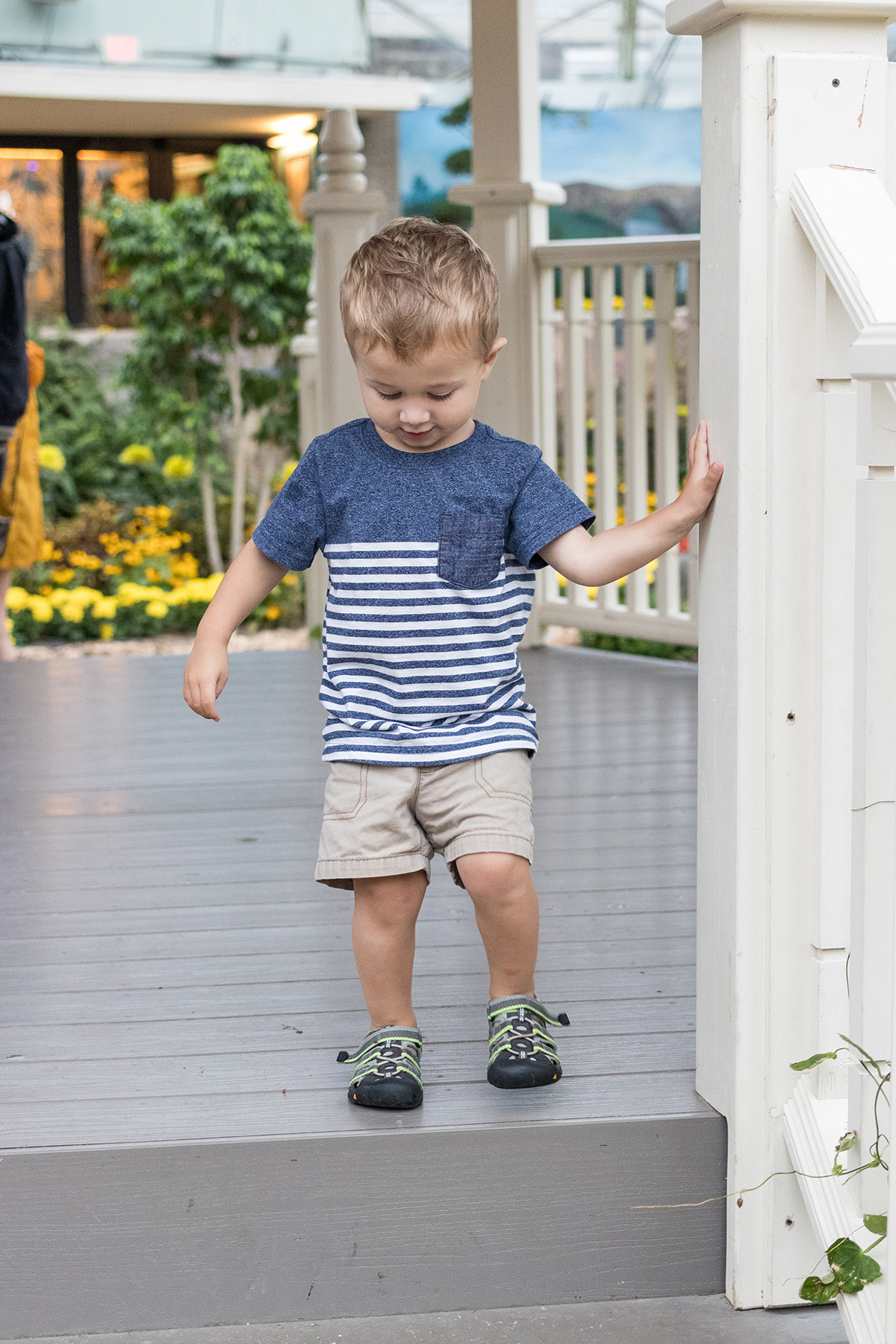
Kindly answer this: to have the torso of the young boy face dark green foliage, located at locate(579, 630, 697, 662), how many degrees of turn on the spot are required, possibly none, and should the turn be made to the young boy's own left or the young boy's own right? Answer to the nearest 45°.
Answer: approximately 180°

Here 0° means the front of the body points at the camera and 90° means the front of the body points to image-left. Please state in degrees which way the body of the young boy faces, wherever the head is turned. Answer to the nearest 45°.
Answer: approximately 0°

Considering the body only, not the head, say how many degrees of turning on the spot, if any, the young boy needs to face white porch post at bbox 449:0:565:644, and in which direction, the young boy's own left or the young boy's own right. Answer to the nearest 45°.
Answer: approximately 180°

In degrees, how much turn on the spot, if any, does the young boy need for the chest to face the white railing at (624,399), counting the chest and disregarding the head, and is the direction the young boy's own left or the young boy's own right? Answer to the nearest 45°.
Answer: approximately 180°

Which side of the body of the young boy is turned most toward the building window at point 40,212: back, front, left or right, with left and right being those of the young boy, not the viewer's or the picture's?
back

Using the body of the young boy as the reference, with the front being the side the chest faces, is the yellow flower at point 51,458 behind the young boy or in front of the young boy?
behind

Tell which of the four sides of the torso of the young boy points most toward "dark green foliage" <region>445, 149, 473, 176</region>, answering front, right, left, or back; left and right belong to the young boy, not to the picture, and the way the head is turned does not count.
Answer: back

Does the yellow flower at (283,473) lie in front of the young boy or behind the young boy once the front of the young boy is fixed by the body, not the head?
behind

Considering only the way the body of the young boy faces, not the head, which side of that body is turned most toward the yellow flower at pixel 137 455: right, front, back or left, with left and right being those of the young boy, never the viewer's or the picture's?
back

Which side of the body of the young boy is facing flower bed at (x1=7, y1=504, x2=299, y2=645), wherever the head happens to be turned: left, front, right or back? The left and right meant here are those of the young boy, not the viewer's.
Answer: back

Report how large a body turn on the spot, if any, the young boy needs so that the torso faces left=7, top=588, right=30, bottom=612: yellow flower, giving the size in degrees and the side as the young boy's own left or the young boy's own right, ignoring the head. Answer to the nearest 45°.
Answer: approximately 180°
